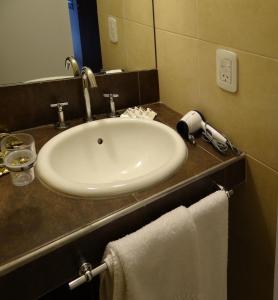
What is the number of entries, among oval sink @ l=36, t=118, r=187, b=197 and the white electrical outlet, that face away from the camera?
0

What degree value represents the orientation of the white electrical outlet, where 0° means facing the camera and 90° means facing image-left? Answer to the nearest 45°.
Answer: approximately 45°

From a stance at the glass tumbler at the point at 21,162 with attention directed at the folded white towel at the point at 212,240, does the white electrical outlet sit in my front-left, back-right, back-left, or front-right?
front-left

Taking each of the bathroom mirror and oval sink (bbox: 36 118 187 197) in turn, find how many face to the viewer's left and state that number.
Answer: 0

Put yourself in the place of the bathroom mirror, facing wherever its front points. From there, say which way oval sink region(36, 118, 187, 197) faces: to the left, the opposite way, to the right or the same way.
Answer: the same way

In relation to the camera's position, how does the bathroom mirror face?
facing the viewer and to the right of the viewer
